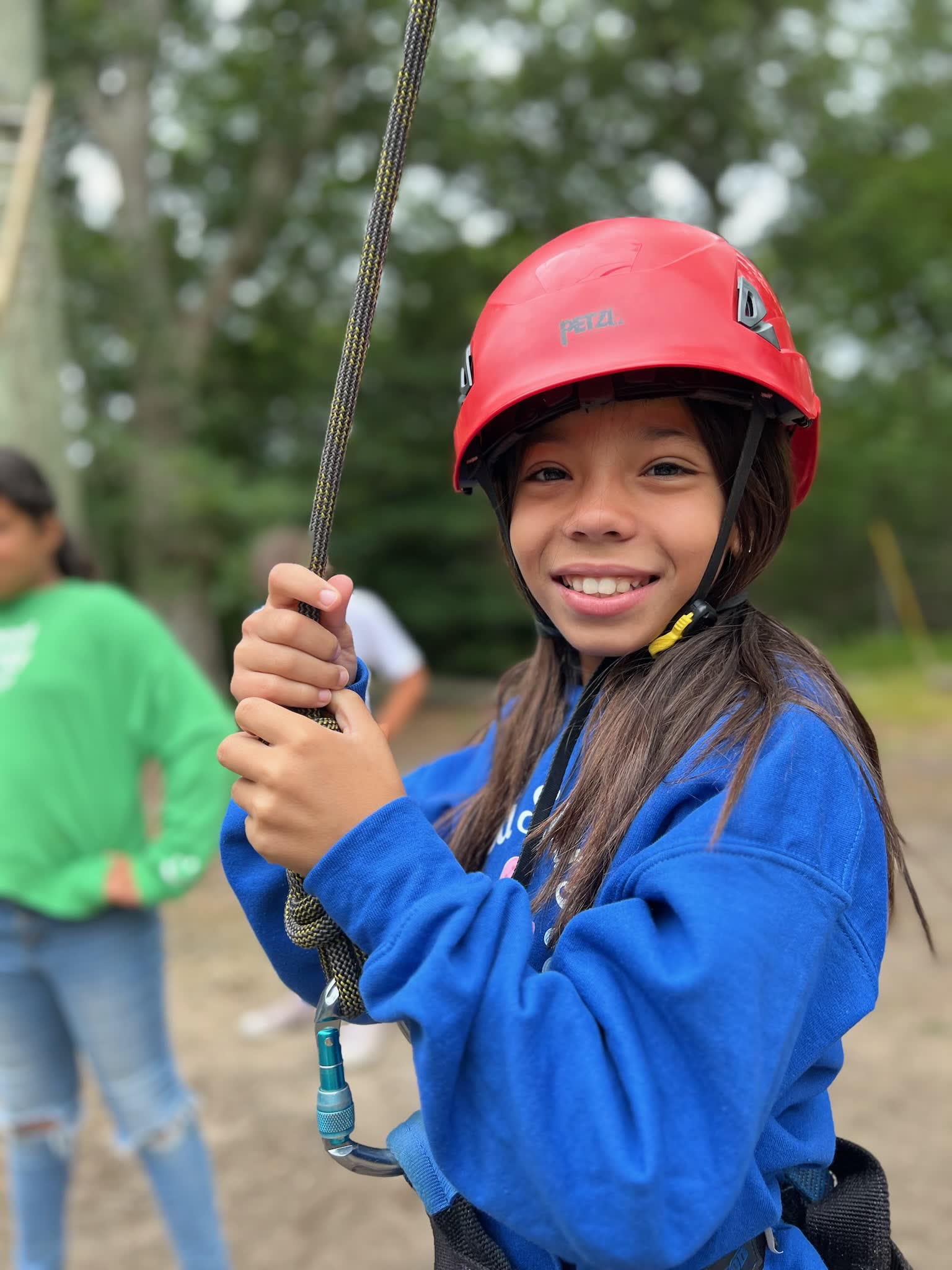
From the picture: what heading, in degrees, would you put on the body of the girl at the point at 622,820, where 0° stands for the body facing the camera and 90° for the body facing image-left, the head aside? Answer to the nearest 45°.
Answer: approximately 45°

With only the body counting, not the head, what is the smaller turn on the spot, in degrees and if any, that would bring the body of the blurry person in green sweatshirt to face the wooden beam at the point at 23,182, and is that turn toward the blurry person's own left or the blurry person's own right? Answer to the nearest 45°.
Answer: approximately 135° to the blurry person's own right

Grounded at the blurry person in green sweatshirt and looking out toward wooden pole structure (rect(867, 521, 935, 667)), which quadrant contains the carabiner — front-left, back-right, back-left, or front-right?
back-right

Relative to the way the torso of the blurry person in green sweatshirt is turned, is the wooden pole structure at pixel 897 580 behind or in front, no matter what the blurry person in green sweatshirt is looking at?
behind

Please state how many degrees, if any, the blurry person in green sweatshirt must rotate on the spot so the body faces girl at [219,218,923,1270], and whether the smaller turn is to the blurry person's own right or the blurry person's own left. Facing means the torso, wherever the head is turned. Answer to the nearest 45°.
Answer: approximately 45° to the blurry person's own left

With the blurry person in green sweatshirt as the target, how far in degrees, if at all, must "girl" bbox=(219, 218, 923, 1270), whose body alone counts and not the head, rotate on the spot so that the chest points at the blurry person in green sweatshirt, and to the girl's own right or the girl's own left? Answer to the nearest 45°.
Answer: approximately 90° to the girl's own right

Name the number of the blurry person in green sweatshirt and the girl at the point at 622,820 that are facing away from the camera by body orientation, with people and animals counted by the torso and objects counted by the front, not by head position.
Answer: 0
